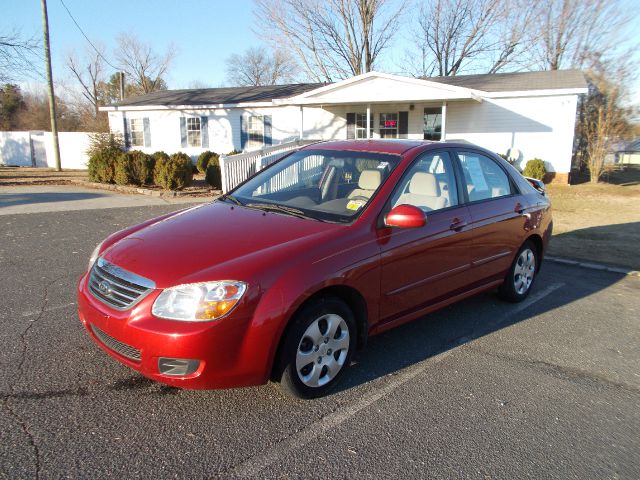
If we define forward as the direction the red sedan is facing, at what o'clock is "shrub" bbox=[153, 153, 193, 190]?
The shrub is roughly at 4 o'clock from the red sedan.

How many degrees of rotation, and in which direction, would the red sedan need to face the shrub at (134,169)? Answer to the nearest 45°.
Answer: approximately 90° to its right

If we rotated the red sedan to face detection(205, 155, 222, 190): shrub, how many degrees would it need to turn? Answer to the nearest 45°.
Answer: approximately 135° to its right

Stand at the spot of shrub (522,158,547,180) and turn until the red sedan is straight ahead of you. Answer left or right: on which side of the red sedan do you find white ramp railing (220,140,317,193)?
right

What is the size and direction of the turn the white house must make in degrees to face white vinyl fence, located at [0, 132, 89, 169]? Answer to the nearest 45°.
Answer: approximately 45° to its right

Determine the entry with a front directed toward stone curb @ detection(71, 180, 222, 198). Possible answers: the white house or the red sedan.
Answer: the white house

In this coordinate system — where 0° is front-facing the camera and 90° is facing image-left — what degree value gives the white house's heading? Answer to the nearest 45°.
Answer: approximately 45°

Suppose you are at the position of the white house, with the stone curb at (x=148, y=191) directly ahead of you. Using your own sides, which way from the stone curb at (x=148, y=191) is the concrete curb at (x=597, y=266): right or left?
left

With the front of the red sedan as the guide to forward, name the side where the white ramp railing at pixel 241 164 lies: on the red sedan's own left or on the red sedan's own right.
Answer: on the red sedan's own right

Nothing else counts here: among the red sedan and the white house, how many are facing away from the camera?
0

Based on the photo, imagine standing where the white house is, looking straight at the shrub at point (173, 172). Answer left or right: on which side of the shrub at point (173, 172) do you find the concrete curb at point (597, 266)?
left

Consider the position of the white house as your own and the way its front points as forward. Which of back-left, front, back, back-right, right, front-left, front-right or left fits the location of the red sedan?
front-left

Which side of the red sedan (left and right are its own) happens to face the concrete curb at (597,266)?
back

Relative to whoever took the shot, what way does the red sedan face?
facing the viewer and to the left of the viewer
